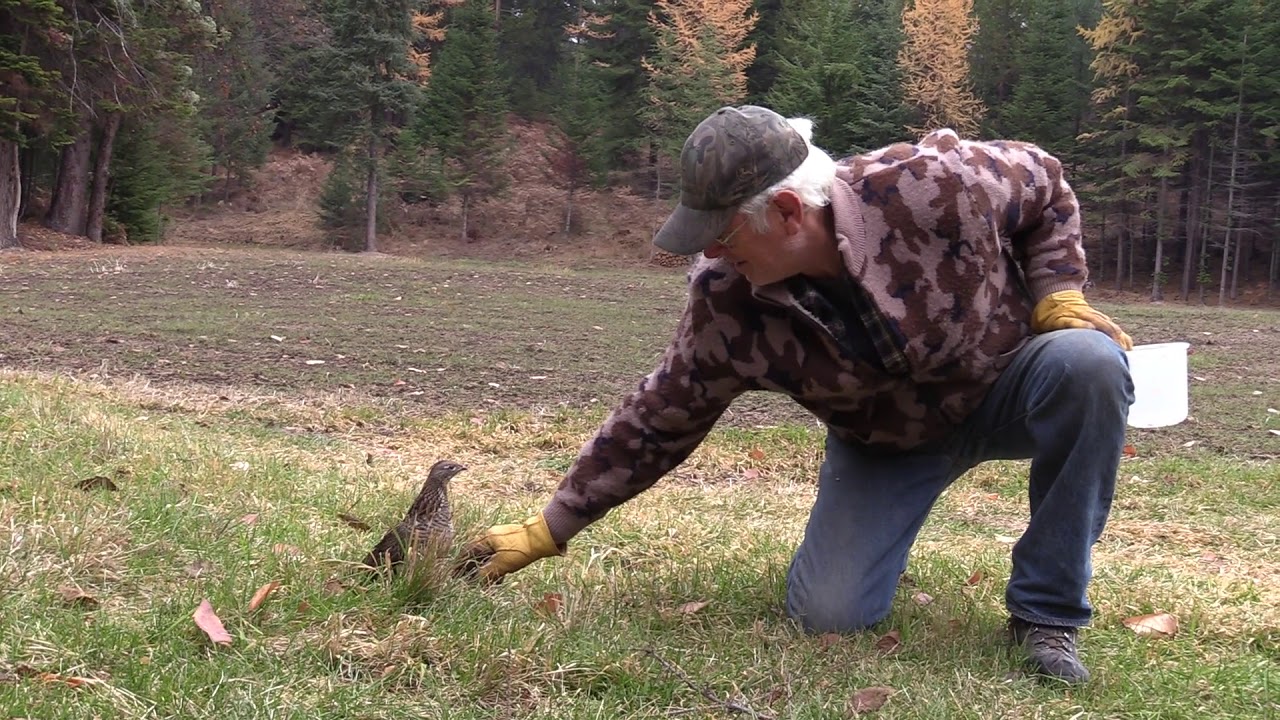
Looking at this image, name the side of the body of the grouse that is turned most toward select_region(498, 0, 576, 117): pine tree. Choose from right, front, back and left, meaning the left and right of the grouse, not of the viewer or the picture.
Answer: left

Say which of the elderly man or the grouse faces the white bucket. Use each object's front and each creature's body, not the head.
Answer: the grouse

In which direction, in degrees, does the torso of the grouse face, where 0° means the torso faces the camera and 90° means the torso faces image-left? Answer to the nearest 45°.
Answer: approximately 270°

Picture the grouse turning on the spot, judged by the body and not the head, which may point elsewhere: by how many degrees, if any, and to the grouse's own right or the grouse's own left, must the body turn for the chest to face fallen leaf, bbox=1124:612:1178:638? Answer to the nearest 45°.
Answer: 0° — it already faces it

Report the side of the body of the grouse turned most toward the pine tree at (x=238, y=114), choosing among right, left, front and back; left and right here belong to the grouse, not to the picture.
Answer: left

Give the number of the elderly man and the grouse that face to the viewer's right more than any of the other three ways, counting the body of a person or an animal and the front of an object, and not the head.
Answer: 1

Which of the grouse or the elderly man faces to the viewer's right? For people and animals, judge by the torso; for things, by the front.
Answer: the grouse
